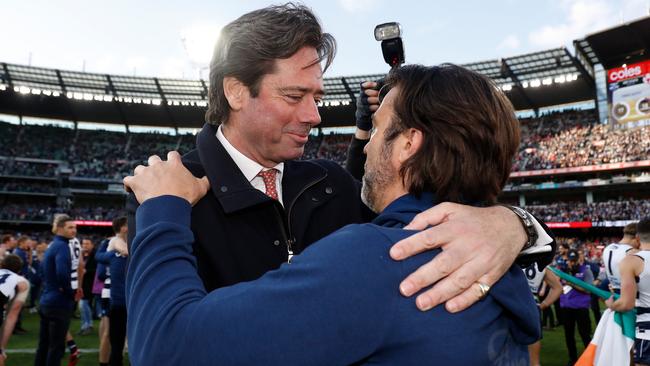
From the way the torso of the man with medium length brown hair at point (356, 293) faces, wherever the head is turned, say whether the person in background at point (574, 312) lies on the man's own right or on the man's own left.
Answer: on the man's own right

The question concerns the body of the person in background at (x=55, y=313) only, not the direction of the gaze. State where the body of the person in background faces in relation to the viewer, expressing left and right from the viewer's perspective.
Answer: facing to the right of the viewer

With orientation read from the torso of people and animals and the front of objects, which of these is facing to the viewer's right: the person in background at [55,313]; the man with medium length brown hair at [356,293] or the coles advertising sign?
the person in background

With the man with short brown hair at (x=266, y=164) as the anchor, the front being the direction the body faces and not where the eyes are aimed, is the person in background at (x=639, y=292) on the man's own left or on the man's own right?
on the man's own left

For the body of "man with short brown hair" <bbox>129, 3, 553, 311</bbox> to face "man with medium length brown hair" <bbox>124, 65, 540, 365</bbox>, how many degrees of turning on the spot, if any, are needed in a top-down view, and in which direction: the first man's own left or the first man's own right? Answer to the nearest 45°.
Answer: approximately 45° to the first man's own right

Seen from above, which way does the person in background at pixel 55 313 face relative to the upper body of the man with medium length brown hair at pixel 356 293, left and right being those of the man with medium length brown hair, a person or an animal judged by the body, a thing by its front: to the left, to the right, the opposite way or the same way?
to the right

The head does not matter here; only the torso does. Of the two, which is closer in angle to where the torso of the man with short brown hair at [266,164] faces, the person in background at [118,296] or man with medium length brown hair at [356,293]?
the man with medium length brown hair

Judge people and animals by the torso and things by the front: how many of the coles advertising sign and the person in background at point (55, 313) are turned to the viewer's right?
1

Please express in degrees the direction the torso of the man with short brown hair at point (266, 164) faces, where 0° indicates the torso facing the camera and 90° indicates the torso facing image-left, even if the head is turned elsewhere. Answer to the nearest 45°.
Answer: approximately 315°

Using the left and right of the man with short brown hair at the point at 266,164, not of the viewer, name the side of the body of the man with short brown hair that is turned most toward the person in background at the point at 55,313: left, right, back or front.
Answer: back

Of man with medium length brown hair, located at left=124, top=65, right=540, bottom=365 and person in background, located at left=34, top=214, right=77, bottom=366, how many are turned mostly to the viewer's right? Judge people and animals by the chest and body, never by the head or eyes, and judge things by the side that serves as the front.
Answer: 1
